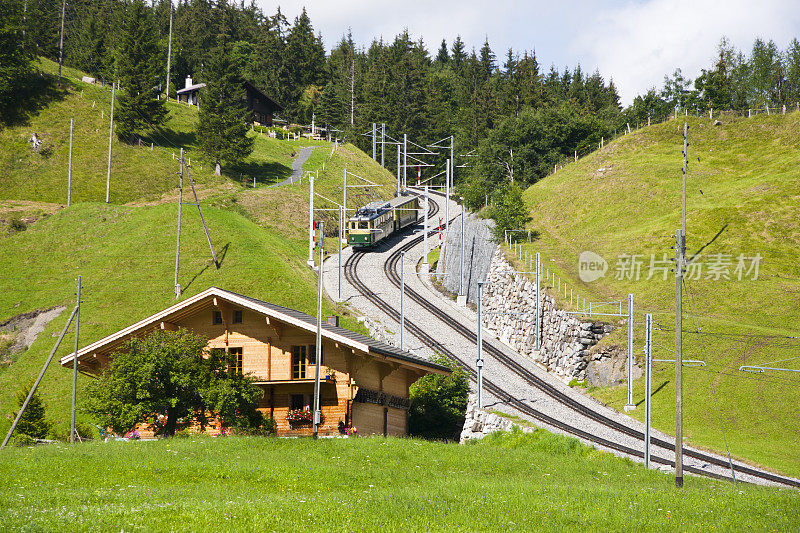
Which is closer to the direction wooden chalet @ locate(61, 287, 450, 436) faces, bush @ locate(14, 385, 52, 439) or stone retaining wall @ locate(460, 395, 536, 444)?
the bush

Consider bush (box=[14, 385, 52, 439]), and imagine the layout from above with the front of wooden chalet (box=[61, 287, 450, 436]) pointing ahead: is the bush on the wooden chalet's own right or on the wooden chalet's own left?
on the wooden chalet's own right

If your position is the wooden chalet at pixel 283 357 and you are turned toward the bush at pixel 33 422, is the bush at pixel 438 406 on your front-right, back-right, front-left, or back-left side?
back-right

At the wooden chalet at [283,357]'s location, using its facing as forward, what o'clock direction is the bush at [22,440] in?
The bush is roughly at 2 o'clock from the wooden chalet.

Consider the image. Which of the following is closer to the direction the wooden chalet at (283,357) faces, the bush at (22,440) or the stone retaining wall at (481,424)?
the bush

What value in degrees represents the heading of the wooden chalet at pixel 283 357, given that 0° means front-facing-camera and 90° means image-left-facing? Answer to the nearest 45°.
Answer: approximately 45°

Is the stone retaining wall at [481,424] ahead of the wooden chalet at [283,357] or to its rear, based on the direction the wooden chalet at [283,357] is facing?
to the rear
